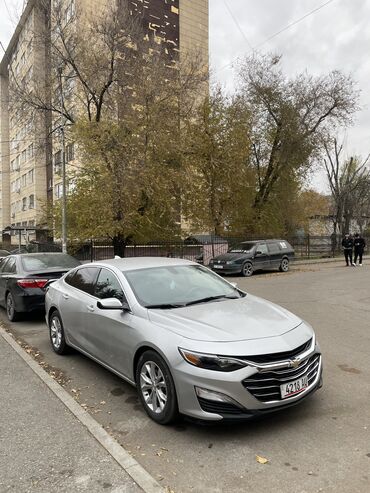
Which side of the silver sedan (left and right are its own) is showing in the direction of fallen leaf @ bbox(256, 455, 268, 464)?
front

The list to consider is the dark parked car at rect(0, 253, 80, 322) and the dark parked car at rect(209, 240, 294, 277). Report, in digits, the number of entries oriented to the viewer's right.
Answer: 0

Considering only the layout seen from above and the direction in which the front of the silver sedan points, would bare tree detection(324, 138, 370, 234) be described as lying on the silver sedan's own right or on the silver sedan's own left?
on the silver sedan's own left

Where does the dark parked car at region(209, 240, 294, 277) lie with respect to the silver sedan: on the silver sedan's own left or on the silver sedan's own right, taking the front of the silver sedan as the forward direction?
on the silver sedan's own left

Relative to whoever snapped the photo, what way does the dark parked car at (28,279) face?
facing away from the viewer and to the left of the viewer

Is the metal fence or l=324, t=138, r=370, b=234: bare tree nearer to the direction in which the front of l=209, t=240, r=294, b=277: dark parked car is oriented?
the metal fence

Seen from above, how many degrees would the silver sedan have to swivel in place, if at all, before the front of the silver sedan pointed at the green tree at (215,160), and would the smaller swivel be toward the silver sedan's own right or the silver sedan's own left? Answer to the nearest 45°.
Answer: approximately 135° to the silver sedan's own left

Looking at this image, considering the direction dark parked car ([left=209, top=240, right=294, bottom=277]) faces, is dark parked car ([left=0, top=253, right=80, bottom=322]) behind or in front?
in front

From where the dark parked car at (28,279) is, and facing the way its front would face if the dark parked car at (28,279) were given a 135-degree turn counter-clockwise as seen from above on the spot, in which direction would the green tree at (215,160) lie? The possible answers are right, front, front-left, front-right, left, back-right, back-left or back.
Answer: back-left

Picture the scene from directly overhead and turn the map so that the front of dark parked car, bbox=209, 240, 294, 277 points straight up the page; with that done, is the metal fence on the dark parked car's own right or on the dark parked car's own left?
on the dark parked car's own right

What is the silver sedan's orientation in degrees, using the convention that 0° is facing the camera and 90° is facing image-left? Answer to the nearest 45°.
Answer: approximately 315°

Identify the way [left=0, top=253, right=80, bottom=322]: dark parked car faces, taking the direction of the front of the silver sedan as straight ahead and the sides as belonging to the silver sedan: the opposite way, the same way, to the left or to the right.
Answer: the opposite way

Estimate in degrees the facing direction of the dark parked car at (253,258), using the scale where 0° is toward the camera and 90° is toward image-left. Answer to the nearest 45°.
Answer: approximately 45°

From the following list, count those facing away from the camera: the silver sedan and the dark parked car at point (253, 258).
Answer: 0

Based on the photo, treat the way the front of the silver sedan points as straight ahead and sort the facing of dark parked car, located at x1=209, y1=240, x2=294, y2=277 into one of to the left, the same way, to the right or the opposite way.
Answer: to the right

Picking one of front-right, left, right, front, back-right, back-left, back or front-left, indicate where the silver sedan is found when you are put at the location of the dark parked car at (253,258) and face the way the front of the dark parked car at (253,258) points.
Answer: front-left
